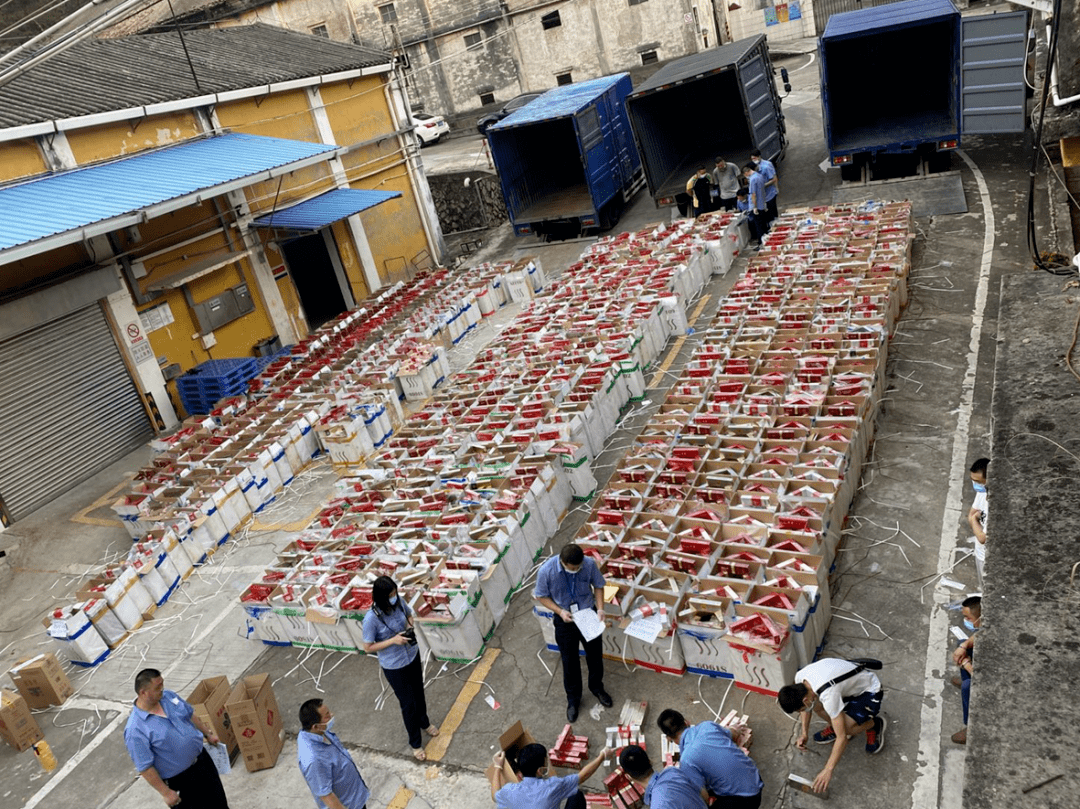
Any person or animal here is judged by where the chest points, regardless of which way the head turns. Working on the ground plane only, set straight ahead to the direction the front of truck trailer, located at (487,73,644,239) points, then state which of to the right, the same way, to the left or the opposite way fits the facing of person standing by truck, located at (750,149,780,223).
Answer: the opposite way

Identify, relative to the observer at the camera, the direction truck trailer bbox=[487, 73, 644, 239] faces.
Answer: facing away from the viewer and to the right of the viewer

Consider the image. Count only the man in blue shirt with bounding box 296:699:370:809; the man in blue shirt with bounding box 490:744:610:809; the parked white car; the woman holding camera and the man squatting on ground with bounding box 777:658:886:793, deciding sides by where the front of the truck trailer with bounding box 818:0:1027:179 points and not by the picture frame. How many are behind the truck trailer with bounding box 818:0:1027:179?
4

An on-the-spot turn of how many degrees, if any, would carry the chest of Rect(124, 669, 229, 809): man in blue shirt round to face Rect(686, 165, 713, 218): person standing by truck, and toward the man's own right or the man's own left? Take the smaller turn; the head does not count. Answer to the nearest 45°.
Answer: approximately 90° to the man's own left

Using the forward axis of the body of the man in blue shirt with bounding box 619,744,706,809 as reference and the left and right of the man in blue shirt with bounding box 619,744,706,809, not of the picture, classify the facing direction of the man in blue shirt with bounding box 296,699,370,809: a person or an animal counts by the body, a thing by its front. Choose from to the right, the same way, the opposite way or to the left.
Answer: to the right

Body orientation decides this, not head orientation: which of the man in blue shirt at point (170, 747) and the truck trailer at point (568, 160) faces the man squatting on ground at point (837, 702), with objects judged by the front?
the man in blue shirt

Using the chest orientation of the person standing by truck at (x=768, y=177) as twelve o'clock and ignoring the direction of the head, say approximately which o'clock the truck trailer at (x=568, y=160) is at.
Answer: The truck trailer is roughly at 3 o'clock from the person standing by truck.

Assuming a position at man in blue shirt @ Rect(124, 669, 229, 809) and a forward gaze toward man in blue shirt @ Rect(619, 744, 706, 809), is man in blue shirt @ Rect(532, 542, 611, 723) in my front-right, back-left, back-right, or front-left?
front-left

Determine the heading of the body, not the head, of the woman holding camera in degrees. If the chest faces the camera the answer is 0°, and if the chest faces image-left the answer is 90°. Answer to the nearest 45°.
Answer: approximately 315°

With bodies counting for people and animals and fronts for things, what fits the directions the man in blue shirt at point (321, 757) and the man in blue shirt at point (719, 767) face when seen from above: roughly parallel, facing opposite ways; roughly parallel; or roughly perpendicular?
roughly perpendicular

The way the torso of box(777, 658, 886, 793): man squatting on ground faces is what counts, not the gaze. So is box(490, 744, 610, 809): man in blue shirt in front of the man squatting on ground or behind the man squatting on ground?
in front

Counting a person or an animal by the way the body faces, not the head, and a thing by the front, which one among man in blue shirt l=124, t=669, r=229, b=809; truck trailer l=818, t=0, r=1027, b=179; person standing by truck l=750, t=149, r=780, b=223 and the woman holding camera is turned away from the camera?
the truck trailer

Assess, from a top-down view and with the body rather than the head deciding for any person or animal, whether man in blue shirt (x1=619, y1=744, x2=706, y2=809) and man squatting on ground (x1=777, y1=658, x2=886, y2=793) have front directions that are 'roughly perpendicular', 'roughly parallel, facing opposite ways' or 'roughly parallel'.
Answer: roughly perpendicular

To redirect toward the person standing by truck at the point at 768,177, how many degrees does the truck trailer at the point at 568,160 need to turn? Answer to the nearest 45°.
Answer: approximately 90° to its right
